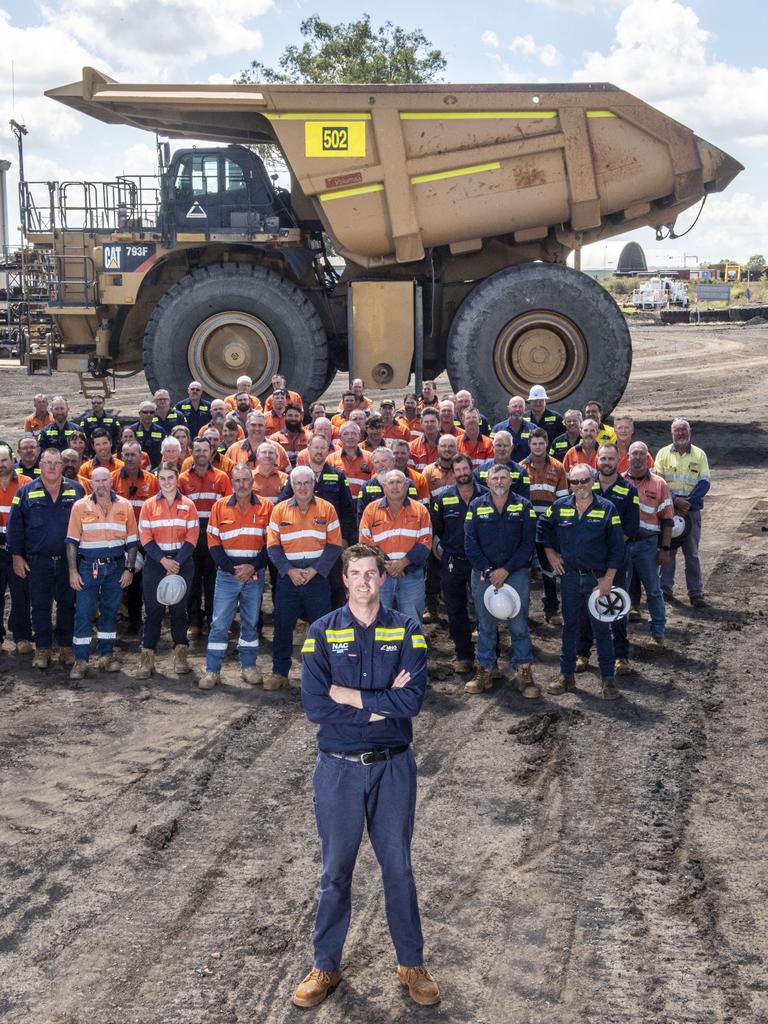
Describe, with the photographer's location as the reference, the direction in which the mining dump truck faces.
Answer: facing to the left of the viewer

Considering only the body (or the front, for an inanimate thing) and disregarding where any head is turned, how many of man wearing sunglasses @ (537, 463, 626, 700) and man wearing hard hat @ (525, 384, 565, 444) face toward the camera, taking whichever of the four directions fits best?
2

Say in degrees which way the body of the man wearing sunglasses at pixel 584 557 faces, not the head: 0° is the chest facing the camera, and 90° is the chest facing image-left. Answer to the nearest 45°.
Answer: approximately 0°

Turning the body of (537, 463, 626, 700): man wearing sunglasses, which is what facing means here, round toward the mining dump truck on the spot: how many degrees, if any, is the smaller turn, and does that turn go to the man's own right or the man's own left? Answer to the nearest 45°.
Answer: approximately 180°

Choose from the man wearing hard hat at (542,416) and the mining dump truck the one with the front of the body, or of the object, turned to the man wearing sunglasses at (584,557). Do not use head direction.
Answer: the man wearing hard hat

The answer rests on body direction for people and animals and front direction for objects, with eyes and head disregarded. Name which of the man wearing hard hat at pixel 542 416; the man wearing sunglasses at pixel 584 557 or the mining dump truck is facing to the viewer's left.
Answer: the mining dump truck

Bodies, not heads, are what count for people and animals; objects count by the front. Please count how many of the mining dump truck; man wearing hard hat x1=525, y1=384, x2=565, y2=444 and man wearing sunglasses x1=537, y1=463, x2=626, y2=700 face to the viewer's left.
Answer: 1

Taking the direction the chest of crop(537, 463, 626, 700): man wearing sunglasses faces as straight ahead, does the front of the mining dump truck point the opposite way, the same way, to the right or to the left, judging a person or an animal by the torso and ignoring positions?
to the right
